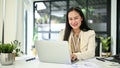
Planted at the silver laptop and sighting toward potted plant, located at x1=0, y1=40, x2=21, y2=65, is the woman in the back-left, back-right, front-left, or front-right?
back-right

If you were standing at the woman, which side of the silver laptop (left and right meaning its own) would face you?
front

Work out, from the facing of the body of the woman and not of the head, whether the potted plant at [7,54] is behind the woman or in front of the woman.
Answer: in front

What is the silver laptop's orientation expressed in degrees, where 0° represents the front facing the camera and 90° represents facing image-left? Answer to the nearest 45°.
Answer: approximately 225°

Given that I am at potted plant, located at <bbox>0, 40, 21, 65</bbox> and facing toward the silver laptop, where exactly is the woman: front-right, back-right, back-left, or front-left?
front-left

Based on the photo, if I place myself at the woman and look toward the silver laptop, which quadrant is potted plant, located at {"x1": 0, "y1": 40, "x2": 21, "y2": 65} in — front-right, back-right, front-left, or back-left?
front-right

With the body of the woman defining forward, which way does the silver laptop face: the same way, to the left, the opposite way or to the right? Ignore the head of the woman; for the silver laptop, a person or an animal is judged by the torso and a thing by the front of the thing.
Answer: the opposite way
